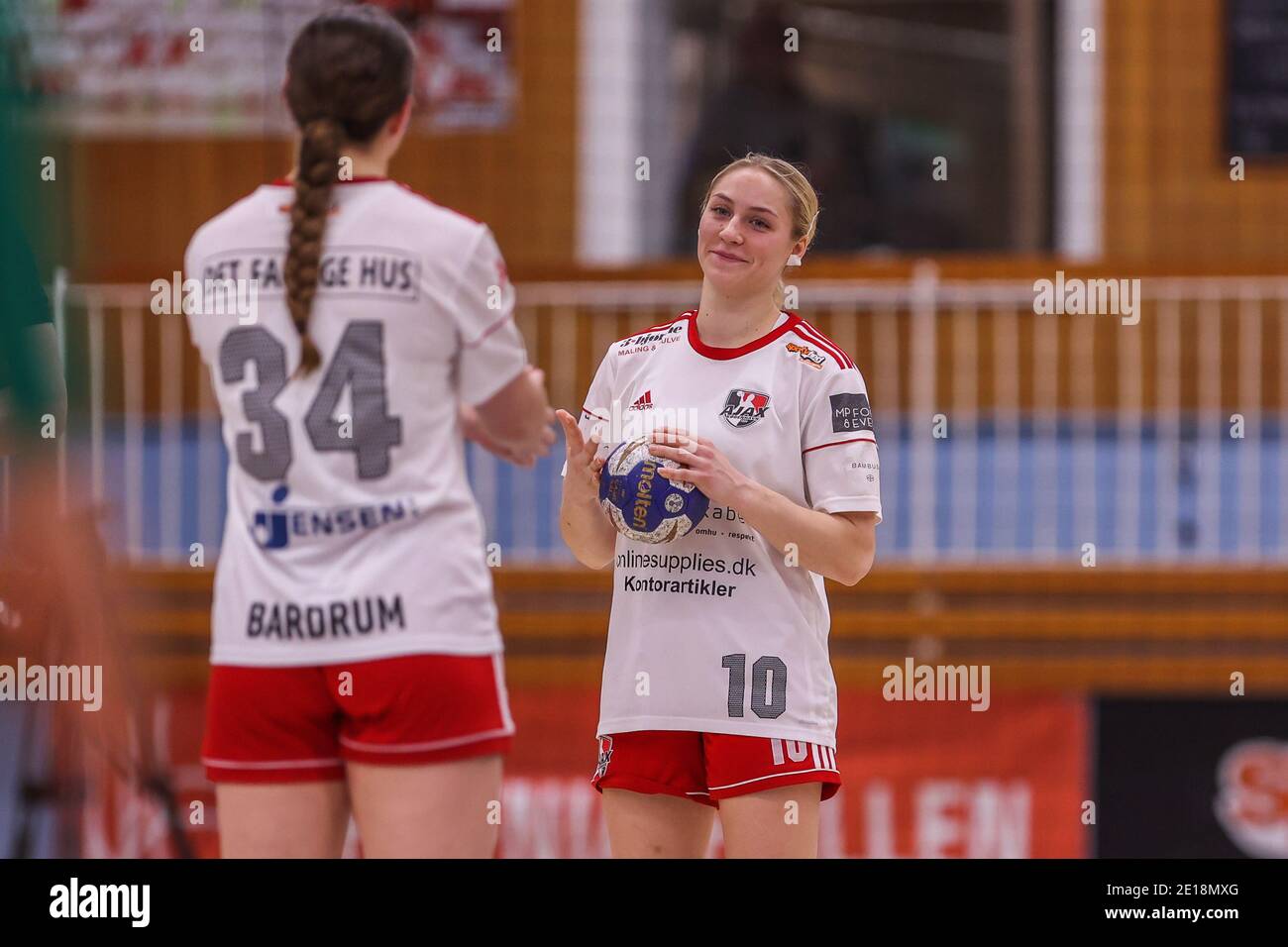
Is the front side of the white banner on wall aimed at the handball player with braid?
yes

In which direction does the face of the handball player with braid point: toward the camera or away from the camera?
away from the camera

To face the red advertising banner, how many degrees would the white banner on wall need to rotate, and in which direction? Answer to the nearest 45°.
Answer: approximately 45° to its left

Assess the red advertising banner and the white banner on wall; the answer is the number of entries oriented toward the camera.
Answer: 2

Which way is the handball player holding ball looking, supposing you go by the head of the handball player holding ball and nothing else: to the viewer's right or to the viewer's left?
to the viewer's left

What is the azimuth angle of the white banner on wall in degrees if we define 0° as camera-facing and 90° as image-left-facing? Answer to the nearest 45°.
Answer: approximately 0°
